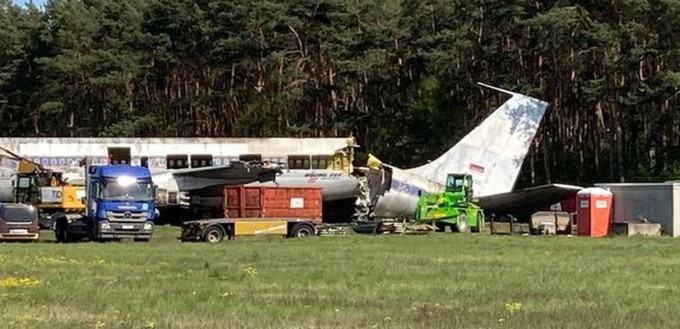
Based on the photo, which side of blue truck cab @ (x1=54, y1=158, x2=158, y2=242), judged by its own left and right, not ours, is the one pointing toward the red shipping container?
left

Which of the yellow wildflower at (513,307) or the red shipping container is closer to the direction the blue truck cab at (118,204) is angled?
the yellow wildflower

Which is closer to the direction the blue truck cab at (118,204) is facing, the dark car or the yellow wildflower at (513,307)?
the yellow wildflower

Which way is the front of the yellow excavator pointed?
to the viewer's left
